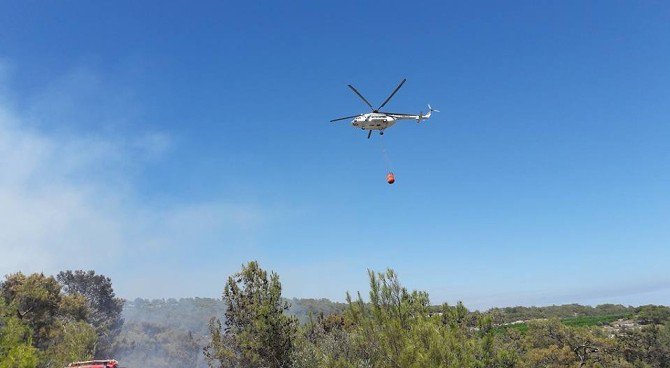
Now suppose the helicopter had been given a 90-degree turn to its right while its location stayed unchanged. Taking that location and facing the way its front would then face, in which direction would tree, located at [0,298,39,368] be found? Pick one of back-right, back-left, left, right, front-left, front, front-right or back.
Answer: back-left

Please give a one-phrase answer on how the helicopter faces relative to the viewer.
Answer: facing to the left of the viewer
